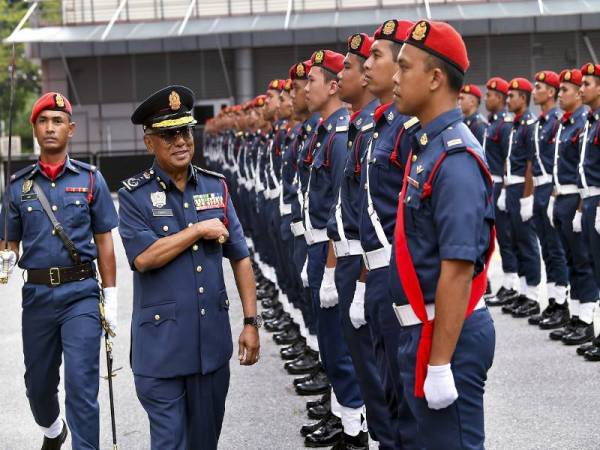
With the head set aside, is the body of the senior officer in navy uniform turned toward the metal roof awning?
no

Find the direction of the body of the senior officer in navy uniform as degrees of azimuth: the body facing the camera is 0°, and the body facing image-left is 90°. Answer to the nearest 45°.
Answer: approximately 315°

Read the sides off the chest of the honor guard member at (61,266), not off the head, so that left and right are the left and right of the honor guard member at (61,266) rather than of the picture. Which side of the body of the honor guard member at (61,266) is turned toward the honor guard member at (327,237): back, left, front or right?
left

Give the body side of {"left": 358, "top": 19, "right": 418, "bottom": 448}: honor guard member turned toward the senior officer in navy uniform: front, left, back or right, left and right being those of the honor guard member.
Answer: front

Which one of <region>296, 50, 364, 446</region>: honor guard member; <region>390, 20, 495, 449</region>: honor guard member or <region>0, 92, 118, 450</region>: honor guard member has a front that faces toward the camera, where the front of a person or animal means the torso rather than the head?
<region>0, 92, 118, 450</region>: honor guard member

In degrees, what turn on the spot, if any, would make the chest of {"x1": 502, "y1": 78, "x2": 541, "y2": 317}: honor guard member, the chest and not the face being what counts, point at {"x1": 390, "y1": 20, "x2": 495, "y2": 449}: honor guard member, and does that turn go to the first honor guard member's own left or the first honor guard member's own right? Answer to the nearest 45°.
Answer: approximately 45° to the first honor guard member's own left

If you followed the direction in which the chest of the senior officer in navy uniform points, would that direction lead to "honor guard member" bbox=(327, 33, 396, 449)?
no

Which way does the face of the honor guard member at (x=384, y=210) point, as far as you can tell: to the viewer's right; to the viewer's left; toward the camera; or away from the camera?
to the viewer's left

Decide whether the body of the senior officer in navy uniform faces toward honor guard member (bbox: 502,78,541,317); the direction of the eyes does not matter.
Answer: no

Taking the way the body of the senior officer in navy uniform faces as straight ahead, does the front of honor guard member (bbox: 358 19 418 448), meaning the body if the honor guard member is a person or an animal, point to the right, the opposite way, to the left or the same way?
to the right

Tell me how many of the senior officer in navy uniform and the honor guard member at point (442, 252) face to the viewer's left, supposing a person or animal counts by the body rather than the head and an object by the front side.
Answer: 1

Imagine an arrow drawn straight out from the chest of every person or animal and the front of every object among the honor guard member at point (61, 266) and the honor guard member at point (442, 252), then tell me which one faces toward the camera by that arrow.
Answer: the honor guard member at point (61, 266)

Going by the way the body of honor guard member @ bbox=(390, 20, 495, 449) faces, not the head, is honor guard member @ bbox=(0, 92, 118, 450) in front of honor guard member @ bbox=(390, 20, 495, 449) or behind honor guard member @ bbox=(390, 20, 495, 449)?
in front

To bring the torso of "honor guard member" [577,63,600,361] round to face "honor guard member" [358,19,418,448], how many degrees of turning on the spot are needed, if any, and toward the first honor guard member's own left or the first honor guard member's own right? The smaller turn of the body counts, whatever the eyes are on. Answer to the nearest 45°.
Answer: approximately 45° to the first honor guard member's own left

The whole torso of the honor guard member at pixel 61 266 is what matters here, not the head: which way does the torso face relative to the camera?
toward the camera

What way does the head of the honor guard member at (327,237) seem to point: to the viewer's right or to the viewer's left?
to the viewer's left

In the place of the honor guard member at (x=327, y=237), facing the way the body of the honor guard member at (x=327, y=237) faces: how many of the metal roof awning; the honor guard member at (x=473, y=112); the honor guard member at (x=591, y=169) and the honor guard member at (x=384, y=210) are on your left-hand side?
1
